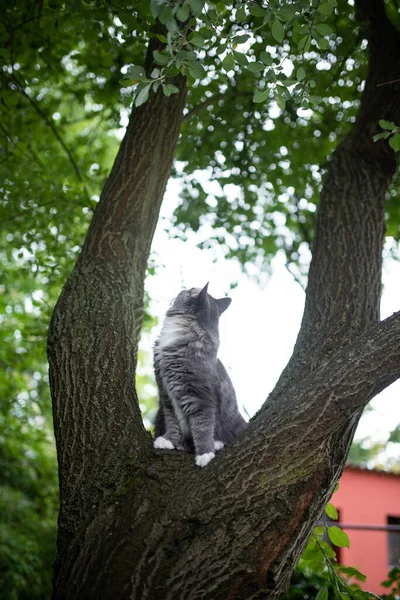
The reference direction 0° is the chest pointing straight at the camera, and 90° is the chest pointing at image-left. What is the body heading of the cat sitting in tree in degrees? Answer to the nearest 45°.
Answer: approximately 45°
